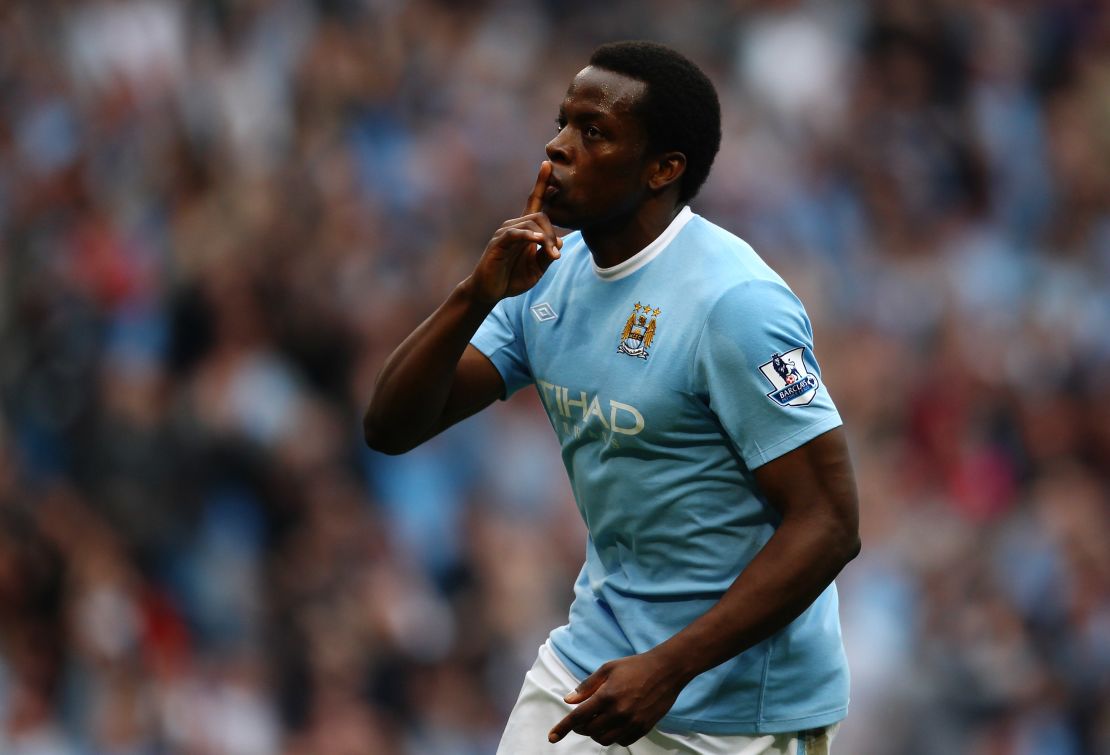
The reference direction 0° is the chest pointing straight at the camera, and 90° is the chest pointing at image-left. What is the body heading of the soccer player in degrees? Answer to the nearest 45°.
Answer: approximately 45°
